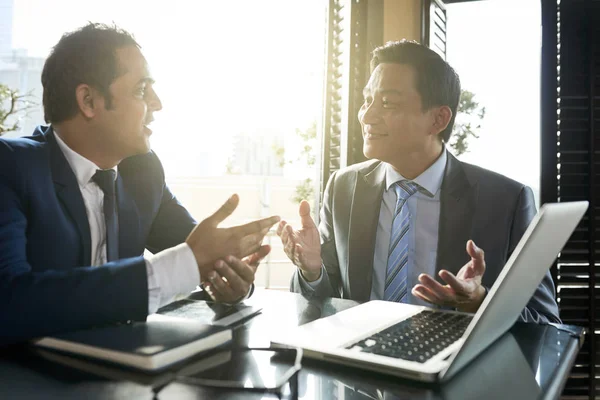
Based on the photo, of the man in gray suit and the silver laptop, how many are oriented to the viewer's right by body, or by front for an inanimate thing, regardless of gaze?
0

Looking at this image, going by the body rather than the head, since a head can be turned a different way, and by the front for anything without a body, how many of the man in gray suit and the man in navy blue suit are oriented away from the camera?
0

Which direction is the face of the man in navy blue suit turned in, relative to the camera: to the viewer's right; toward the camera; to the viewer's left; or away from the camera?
to the viewer's right

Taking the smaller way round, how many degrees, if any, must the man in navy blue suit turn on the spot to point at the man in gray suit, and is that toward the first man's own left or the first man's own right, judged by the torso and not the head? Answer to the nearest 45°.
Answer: approximately 45° to the first man's own left

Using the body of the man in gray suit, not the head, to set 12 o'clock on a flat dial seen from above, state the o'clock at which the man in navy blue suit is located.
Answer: The man in navy blue suit is roughly at 2 o'clock from the man in gray suit.

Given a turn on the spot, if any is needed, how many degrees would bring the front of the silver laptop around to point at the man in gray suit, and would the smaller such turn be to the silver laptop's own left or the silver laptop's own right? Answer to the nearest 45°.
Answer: approximately 45° to the silver laptop's own right

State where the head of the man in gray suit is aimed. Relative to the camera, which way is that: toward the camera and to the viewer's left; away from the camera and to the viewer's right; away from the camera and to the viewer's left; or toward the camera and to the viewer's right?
toward the camera and to the viewer's left

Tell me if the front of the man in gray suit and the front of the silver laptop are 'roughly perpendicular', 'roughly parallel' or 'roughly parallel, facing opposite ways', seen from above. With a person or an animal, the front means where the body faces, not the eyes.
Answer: roughly perpendicular

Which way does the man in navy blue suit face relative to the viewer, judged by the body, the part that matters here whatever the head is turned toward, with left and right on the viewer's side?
facing the viewer and to the right of the viewer

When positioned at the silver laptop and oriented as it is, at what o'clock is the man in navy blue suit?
The man in navy blue suit is roughly at 11 o'clock from the silver laptop.

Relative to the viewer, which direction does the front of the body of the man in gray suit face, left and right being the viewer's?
facing the viewer and to the left of the viewer

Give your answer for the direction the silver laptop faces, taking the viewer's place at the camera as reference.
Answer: facing away from the viewer and to the left of the viewer
